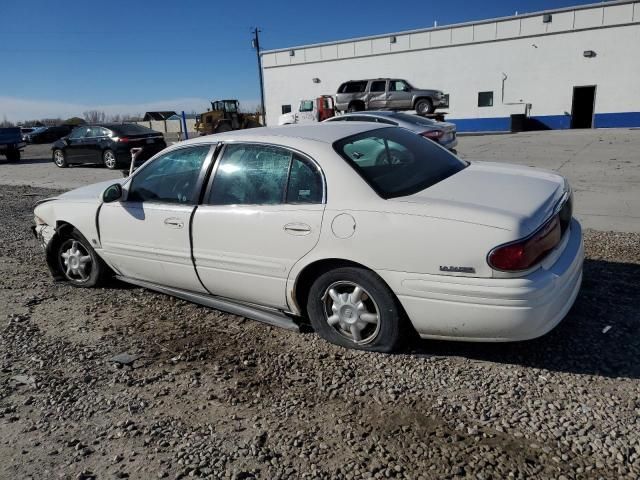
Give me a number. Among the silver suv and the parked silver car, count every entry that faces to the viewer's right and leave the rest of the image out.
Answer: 1

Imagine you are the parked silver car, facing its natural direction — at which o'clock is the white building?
The white building is roughly at 2 o'clock from the parked silver car.

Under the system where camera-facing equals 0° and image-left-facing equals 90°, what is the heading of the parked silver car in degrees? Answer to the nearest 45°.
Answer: approximately 135°

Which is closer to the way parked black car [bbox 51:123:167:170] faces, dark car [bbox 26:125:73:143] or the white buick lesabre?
the dark car

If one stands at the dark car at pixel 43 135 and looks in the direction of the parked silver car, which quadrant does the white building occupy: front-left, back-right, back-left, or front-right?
front-left

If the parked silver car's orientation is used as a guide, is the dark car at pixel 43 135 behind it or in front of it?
in front

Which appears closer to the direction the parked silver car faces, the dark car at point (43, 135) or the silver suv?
the dark car

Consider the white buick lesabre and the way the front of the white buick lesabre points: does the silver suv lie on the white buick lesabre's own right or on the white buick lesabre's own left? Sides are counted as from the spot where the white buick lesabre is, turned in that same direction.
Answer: on the white buick lesabre's own right

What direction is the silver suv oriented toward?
to the viewer's right

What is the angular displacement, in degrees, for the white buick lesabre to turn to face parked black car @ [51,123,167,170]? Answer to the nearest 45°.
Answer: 0° — it already faces it

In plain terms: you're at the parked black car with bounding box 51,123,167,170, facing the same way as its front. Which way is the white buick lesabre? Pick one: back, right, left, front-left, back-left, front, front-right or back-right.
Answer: back-left

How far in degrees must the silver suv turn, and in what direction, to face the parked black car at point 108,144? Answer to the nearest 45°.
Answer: approximately 135° to its right

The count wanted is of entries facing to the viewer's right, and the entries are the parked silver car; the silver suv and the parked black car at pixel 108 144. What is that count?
1

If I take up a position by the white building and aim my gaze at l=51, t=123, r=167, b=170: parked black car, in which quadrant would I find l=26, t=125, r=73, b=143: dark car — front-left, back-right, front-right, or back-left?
front-right

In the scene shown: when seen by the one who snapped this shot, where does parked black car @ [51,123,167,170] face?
facing away from the viewer and to the left of the viewer

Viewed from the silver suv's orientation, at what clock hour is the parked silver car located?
The parked silver car is roughly at 3 o'clock from the silver suv.

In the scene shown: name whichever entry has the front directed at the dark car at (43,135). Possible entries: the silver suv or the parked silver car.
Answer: the parked silver car

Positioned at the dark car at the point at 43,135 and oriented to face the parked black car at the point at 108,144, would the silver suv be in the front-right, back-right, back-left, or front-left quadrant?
front-left
